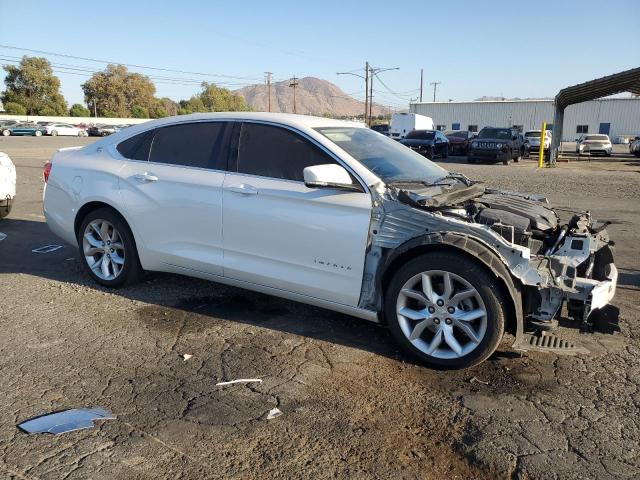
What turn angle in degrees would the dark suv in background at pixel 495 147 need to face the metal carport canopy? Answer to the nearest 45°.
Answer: approximately 135° to its left

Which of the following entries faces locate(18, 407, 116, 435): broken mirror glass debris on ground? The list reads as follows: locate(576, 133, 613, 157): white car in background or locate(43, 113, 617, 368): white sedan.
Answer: the white car in background

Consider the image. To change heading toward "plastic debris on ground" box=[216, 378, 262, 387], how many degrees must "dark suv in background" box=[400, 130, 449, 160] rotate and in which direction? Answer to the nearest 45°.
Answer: approximately 45° to its left

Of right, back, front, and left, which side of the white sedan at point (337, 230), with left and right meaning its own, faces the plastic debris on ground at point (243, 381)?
right

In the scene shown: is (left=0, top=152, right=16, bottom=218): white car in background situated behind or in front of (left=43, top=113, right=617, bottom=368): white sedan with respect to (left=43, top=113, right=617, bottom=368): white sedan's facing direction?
behind
